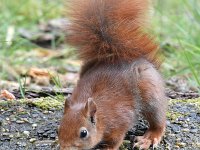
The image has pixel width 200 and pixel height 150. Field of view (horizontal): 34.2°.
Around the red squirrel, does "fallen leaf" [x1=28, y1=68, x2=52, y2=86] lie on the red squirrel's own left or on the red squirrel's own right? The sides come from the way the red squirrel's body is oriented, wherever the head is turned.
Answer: on the red squirrel's own right

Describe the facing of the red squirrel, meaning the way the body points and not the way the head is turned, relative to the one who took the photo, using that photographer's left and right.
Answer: facing the viewer and to the left of the viewer

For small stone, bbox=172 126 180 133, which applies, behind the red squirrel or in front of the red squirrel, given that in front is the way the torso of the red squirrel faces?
behind
